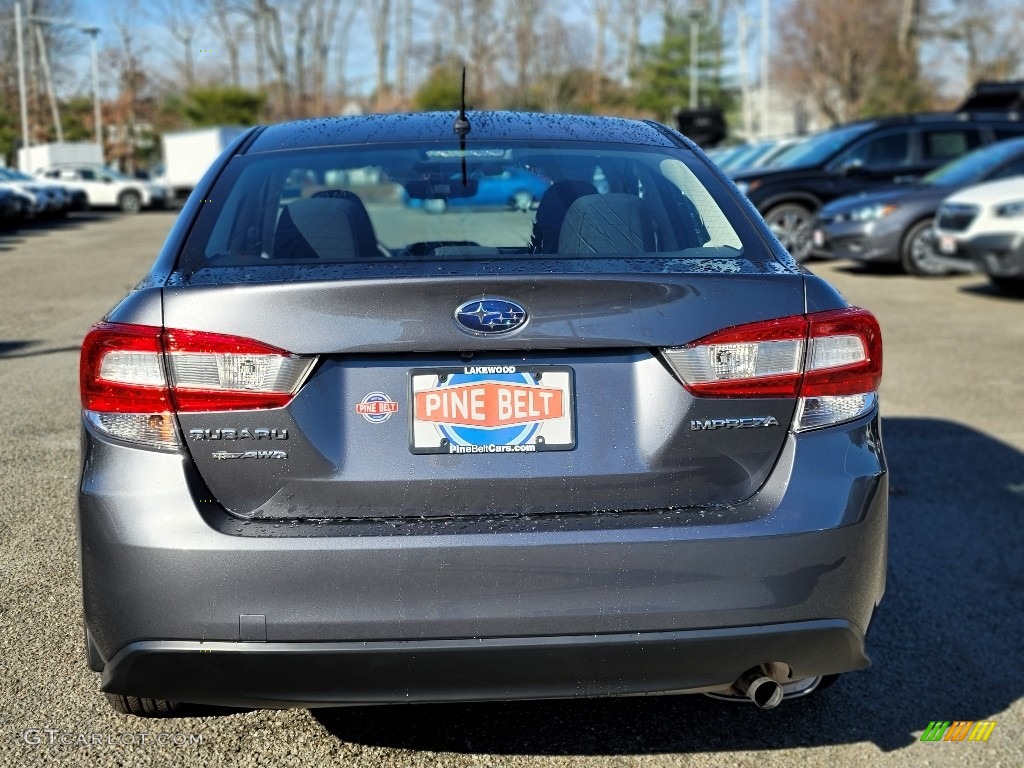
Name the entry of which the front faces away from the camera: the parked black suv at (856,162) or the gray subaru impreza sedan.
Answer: the gray subaru impreza sedan

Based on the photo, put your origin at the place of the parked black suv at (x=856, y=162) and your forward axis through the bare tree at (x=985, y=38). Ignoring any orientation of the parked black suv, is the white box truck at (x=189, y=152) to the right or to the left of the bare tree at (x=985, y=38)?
left

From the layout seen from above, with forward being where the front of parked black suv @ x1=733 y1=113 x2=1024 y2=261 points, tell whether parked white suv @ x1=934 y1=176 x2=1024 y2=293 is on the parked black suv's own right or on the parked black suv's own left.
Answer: on the parked black suv's own left

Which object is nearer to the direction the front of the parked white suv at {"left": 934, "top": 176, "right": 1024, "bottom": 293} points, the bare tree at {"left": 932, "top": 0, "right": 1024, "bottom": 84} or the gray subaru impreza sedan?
the gray subaru impreza sedan

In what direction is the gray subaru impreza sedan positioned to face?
away from the camera

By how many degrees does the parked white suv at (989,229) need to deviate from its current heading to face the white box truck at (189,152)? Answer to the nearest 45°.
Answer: approximately 90° to its right

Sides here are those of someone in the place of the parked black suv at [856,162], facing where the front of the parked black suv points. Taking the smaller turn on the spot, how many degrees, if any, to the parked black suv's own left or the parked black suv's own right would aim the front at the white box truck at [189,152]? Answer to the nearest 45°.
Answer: approximately 90° to the parked black suv's own right
